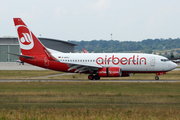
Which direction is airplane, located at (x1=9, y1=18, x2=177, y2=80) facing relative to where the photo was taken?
to the viewer's right
